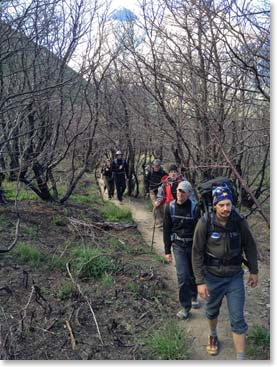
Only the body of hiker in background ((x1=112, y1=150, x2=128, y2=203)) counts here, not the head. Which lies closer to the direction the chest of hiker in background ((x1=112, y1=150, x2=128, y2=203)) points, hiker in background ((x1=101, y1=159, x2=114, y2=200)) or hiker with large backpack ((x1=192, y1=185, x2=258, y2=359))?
the hiker with large backpack

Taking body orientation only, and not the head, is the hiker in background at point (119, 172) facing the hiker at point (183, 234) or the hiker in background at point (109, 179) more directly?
the hiker

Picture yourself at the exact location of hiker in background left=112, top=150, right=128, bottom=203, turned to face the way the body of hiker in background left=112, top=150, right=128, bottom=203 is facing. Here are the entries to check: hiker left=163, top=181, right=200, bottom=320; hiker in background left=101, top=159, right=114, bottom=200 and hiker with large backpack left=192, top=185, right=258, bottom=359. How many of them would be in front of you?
2

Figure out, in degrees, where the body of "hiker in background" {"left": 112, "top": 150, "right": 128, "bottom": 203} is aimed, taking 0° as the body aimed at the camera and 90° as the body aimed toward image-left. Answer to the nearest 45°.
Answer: approximately 0°

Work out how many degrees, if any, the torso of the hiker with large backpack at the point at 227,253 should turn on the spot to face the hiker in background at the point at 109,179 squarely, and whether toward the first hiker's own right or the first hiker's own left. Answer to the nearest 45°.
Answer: approximately 180°

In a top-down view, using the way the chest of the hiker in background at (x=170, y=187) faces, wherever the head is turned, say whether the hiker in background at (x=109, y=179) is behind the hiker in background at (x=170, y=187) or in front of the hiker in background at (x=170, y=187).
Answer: behind

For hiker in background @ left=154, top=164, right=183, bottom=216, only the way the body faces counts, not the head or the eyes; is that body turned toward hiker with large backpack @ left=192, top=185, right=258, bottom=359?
yes

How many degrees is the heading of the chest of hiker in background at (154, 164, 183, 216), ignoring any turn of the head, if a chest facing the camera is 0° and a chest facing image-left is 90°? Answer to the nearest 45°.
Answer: approximately 0°

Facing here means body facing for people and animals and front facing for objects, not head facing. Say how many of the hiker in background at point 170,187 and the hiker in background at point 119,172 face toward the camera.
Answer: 2

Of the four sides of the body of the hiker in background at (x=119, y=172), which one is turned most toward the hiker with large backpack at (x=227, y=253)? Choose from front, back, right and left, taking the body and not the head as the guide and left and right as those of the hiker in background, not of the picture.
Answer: front

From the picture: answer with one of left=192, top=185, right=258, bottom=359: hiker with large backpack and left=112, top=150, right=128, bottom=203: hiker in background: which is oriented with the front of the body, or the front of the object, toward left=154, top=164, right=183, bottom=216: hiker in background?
left=112, top=150, right=128, bottom=203: hiker in background
